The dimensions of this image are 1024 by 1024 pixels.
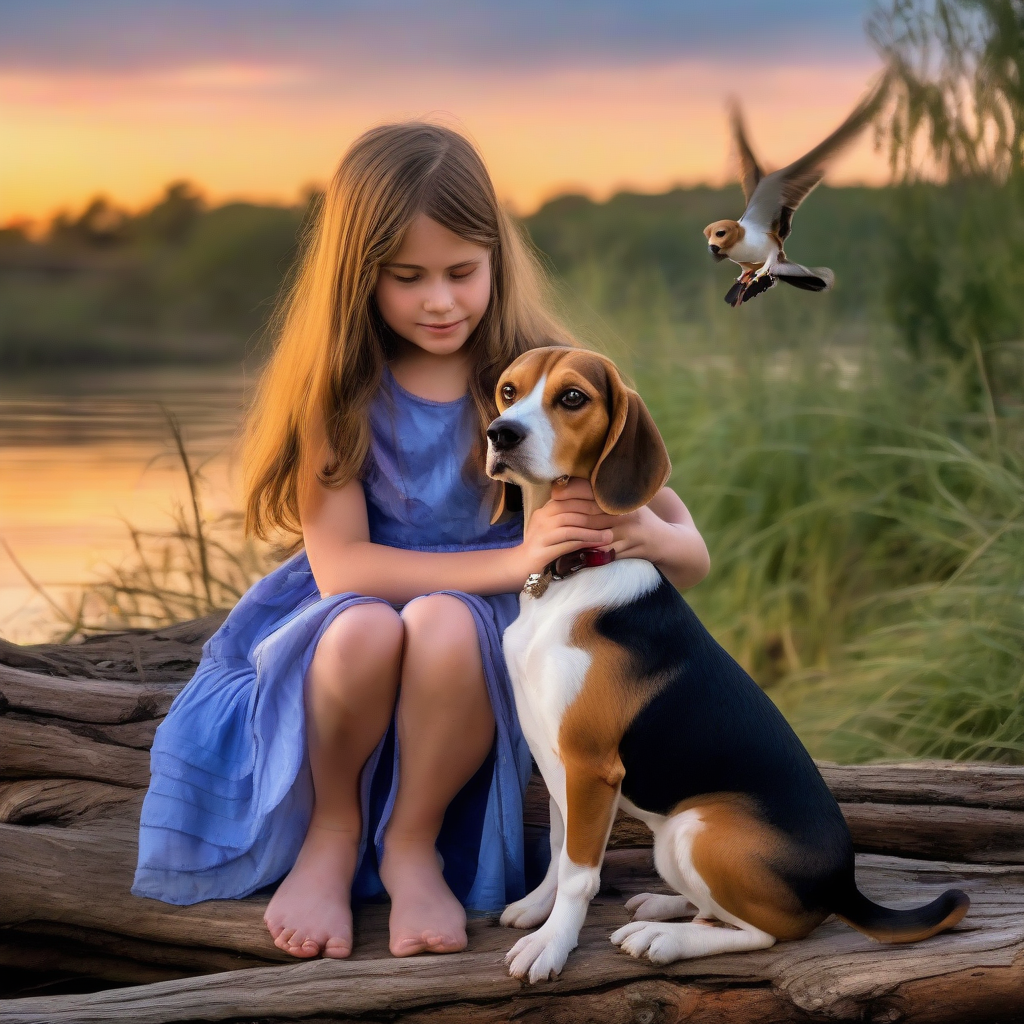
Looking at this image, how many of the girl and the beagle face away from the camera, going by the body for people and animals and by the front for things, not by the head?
0

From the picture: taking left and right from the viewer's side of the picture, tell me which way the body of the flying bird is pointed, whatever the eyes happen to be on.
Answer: facing the viewer and to the left of the viewer

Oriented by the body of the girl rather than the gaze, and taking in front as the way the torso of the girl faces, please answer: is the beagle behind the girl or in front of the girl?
in front

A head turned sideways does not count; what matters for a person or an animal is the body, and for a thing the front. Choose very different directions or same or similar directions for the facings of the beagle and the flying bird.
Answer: same or similar directions

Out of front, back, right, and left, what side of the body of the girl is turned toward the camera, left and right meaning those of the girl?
front

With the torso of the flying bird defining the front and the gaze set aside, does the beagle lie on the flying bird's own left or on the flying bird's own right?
on the flying bird's own left

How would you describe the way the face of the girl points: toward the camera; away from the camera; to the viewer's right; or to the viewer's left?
toward the camera

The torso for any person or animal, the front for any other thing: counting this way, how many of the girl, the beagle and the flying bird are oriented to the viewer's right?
0

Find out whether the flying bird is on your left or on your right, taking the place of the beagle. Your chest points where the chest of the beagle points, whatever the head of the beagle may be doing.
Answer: on your left
